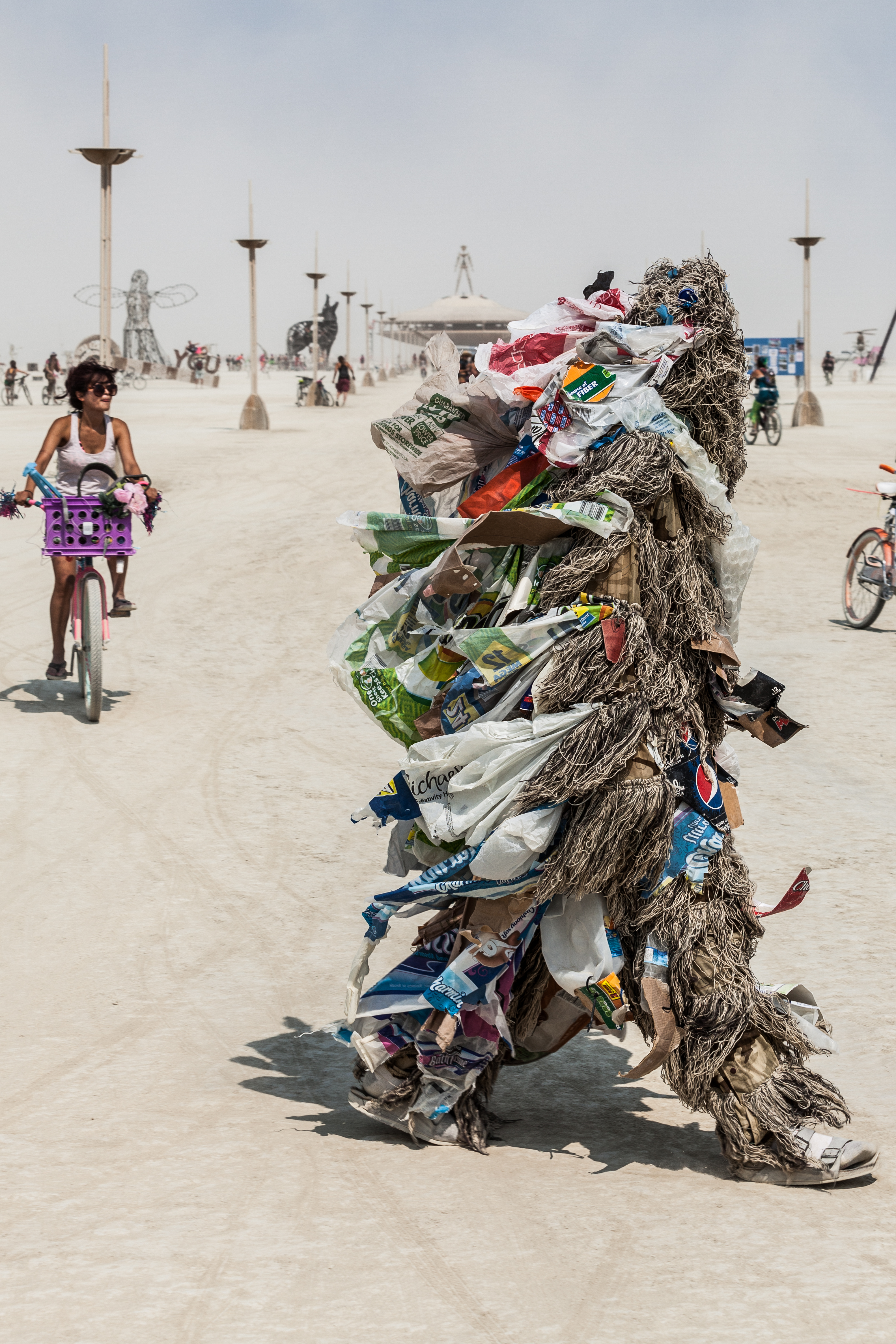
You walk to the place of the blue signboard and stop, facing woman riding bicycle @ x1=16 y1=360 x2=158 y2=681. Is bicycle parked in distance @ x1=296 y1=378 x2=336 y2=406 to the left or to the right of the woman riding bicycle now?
right

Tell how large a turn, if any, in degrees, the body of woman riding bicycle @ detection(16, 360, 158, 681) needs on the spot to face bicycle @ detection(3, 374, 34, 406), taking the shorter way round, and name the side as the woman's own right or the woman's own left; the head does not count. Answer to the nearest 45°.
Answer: approximately 180°

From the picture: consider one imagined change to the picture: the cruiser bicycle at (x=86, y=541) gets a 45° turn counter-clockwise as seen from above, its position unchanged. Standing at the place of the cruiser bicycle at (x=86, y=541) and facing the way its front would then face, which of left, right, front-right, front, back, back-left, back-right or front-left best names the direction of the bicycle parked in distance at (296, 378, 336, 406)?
back-left

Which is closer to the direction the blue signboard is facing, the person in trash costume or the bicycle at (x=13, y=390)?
the person in trash costume

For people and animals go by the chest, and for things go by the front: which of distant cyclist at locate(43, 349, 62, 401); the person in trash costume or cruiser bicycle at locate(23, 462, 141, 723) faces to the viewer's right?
the person in trash costume

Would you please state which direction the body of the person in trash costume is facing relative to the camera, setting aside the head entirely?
to the viewer's right

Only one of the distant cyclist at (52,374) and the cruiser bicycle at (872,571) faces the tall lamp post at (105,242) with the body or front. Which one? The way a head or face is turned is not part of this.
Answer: the distant cyclist

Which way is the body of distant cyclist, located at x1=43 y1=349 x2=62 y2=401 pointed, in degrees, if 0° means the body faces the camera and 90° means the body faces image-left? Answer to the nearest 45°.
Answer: approximately 0°

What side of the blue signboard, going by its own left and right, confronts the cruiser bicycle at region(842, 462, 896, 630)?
front

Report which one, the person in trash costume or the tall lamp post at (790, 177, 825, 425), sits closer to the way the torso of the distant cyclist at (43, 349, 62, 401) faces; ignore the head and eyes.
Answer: the person in trash costume

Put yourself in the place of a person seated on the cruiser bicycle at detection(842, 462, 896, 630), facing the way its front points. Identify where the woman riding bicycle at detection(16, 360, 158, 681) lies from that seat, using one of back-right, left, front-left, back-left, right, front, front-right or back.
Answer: back
